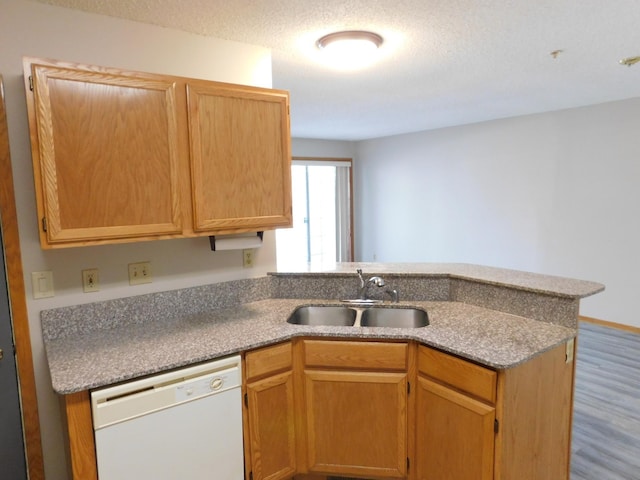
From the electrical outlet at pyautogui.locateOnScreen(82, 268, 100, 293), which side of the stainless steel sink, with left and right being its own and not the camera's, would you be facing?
right

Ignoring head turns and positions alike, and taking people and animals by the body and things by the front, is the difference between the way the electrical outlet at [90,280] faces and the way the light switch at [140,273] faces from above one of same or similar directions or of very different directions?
same or similar directions

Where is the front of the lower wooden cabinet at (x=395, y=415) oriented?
toward the camera

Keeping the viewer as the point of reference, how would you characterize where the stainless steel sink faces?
facing the viewer

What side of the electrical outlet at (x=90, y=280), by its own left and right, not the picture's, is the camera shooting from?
front

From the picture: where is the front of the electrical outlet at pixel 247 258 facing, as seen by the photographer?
facing the viewer and to the right of the viewer

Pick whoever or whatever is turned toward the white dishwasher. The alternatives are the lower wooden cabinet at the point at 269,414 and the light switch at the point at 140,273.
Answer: the light switch

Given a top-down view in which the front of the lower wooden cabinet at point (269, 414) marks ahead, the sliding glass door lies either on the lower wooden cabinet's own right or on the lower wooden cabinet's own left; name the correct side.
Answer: on the lower wooden cabinet's own left

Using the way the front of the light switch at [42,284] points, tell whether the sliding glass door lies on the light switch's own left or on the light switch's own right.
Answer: on the light switch's own left

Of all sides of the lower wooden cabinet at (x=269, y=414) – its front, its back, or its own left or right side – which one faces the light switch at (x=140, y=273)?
back

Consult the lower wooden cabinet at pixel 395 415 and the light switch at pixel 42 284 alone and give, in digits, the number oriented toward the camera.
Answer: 2
